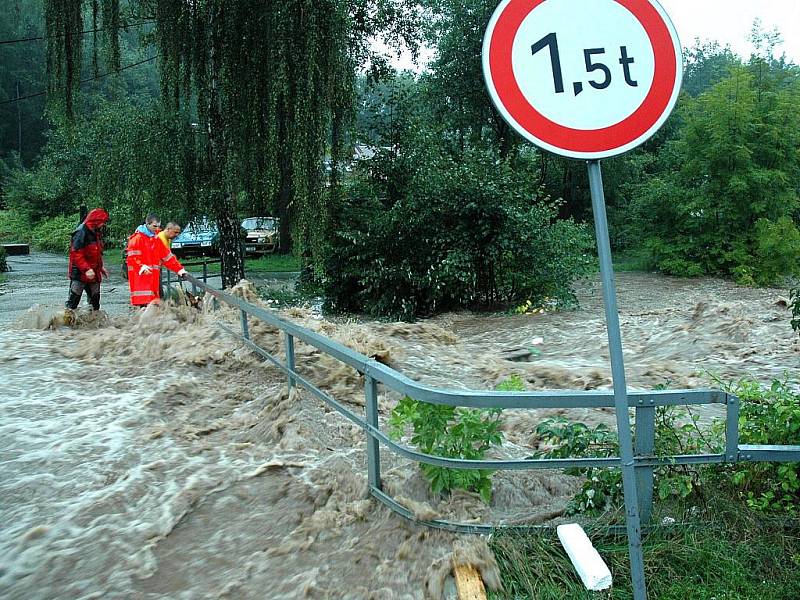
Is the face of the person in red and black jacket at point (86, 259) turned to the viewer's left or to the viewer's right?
to the viewer's right

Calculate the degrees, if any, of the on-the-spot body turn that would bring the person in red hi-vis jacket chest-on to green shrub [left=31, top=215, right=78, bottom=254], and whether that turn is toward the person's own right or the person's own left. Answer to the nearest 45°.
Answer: approximately 135° to the person's own left

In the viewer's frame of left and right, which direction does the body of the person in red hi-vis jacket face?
facing the viewer and to the right of the viewer

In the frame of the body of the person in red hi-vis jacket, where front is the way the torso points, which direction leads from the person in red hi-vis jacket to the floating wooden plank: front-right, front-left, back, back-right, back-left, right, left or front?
front-right

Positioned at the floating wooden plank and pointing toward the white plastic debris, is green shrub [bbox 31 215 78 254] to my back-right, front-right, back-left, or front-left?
back-left

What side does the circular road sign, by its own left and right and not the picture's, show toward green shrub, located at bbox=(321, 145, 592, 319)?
back

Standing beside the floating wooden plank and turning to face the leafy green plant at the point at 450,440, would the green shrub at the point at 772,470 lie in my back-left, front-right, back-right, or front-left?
front-right

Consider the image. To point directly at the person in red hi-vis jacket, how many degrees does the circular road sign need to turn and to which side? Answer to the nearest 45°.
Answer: approximately 135° to its right

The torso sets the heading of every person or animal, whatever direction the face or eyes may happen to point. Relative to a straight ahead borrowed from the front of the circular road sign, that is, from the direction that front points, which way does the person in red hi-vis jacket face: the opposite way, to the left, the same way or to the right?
to the left

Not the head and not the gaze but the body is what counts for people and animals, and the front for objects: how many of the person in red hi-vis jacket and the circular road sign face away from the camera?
0
